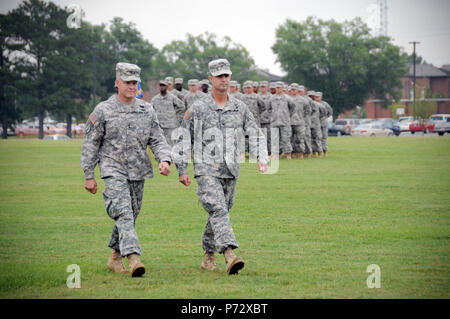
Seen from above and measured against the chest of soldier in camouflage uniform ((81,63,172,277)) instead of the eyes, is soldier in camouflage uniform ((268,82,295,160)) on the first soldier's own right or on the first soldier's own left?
on the first soldier's own left

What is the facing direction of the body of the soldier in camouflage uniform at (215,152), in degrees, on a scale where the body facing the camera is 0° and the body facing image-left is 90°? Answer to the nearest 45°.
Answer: approximately 315°

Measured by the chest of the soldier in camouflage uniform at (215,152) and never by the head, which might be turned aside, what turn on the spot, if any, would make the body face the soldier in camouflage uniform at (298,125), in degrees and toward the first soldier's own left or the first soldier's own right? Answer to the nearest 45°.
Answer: approximately 135° to the first soldier's own left

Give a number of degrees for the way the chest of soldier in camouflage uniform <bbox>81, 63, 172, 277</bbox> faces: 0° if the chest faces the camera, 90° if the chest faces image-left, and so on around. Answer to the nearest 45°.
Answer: approximately 315°

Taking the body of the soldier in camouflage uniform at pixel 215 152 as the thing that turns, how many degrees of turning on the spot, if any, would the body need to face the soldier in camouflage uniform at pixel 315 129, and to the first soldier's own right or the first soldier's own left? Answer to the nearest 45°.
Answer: approximately 135° to the first soldier's own left

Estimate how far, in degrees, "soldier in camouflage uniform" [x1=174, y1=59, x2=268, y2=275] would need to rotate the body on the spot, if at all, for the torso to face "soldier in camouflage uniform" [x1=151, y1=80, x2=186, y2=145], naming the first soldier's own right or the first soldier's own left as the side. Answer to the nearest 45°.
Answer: approximately 135° to the first soldier's own left

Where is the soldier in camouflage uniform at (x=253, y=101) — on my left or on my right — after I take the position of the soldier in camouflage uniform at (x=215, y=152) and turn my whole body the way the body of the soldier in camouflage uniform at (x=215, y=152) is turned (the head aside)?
on my left

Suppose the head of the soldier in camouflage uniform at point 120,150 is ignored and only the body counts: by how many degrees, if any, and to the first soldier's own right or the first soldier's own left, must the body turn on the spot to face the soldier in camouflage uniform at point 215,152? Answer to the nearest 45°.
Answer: approximately 45° to the first soldier's own left

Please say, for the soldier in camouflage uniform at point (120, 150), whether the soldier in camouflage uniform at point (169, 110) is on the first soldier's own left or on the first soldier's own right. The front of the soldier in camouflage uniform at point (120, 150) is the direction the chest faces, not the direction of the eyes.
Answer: on the first soldier's own left
